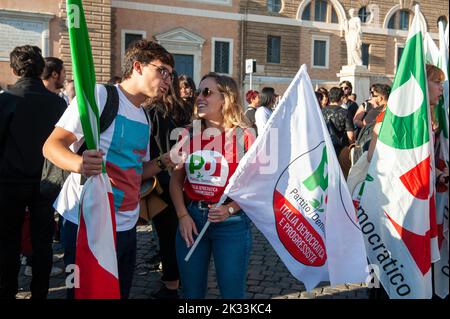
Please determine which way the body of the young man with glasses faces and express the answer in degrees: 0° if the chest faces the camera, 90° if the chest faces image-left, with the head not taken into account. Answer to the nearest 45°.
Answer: approximately 315°

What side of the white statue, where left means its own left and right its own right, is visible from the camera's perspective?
front

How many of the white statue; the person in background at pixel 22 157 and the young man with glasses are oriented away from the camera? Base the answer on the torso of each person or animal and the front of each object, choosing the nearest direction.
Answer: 1

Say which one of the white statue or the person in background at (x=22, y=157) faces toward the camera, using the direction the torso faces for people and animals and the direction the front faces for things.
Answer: the white statue

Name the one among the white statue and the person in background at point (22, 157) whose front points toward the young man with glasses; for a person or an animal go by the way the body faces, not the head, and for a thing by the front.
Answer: the white statue

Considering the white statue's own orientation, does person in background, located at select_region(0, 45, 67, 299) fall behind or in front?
in front

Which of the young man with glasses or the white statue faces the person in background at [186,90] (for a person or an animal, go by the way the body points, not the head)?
the white statue

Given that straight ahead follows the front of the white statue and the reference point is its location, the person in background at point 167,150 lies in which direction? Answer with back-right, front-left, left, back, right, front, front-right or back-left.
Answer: front

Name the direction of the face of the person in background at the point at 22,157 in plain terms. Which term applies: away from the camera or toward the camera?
away from the camera

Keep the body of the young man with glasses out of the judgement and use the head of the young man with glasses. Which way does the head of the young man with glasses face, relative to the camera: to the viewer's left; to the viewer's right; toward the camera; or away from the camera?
to the viewer's right

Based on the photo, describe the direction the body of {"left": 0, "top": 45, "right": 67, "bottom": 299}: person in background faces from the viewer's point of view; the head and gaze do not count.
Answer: away from the camera

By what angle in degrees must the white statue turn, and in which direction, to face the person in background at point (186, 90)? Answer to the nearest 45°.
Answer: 0° — it already faces them

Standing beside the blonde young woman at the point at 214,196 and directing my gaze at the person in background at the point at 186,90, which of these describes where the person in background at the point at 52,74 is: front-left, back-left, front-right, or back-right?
front-left
